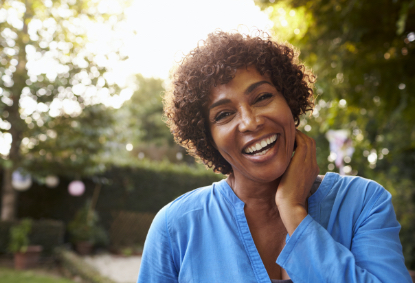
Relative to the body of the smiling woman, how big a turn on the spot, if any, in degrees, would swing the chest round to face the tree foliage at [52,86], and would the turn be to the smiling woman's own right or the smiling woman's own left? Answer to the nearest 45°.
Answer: approximately 135° to the smiling woman's own right

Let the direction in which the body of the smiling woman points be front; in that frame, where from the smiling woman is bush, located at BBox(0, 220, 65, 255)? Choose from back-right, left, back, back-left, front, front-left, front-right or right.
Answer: back-right

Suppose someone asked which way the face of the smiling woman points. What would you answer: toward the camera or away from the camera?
toward the camera

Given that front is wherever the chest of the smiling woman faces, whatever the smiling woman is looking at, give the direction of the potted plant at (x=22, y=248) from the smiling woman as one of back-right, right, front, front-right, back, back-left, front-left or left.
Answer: back-right

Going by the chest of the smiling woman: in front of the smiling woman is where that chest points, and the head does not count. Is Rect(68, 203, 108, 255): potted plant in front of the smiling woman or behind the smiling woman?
behind

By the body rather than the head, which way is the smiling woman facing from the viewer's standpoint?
toward the camera
